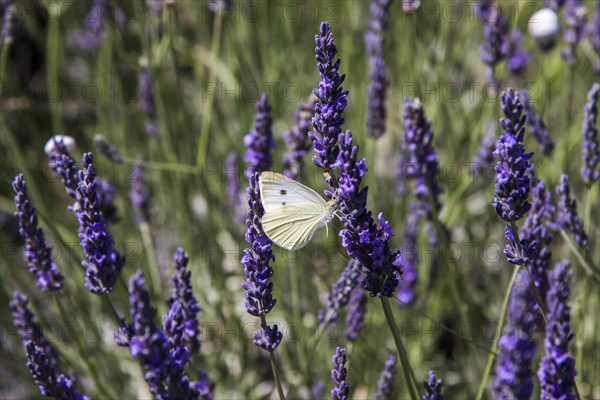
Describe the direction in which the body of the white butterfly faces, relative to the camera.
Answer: to the viewer's right

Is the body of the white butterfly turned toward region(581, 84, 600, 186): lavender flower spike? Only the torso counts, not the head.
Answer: yes

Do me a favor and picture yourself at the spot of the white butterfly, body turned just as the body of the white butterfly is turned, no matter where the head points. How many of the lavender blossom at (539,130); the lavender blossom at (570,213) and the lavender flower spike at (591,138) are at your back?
0

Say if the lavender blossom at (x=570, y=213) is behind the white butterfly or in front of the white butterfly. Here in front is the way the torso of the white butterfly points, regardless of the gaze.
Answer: in front

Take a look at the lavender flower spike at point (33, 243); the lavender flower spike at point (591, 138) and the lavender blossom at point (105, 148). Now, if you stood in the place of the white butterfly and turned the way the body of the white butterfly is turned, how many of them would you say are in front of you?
1

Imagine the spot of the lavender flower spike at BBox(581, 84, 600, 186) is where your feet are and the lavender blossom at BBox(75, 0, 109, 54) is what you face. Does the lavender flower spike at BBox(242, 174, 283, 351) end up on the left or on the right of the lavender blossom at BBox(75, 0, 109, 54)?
left
